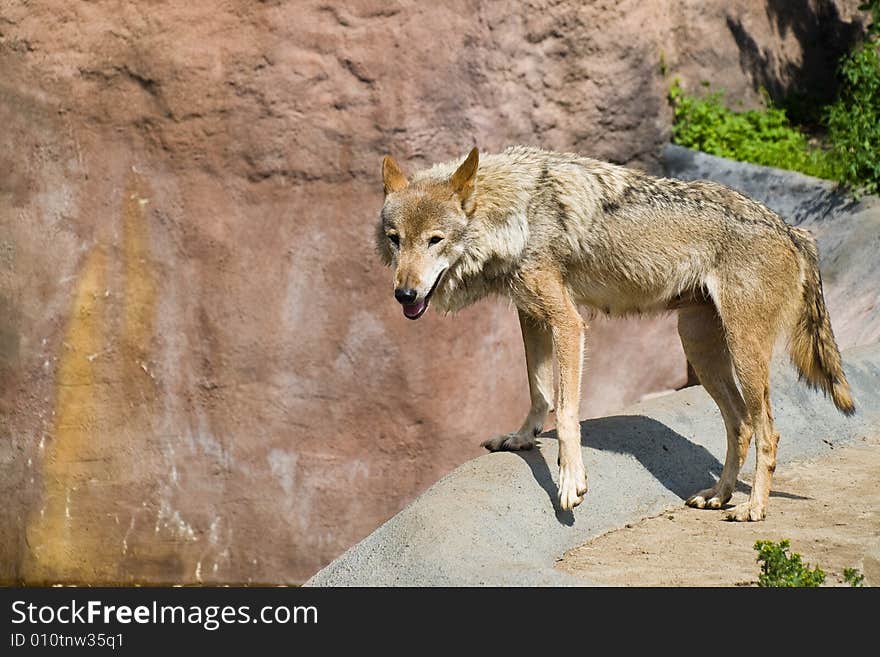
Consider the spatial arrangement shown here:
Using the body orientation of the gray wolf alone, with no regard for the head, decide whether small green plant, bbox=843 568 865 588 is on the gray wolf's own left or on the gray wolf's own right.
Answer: on the gray wolf's own left

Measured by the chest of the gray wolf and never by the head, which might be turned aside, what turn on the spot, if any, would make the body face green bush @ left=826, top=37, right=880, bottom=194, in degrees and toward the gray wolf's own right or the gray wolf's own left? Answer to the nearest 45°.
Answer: approximately 90° to the gray wolf's own right

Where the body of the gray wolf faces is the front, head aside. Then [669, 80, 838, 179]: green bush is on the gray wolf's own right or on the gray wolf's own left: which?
on the gray wolf's own right

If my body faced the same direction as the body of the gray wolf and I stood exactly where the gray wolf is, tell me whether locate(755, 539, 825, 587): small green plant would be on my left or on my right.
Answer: on my left

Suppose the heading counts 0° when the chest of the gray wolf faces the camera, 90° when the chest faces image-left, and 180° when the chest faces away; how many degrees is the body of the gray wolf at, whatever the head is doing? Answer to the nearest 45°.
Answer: approximately 90°

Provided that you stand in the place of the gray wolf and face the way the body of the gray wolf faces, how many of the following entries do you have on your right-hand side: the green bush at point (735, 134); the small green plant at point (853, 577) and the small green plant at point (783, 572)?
1
